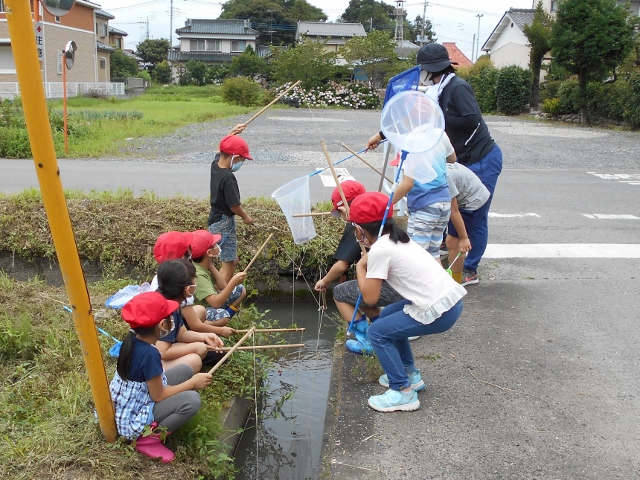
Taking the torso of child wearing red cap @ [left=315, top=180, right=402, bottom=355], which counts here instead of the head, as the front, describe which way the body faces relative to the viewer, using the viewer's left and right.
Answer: facing to the left of the viewer

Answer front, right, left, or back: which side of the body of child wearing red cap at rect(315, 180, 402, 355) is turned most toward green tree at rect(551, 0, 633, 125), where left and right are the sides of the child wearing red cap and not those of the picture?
right

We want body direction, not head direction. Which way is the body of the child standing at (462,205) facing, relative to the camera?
to the viewer's left

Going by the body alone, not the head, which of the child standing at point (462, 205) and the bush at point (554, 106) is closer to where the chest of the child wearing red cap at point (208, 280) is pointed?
the child standing

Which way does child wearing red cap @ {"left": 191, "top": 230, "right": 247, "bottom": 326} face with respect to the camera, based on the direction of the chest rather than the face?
to the viewer's right

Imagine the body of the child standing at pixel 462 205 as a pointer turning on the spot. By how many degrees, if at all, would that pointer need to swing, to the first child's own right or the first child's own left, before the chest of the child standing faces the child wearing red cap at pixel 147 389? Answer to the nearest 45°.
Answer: approximately 45° to the first child's own left

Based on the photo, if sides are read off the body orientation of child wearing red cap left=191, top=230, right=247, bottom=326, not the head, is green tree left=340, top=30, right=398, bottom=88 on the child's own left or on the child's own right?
on the child's own left

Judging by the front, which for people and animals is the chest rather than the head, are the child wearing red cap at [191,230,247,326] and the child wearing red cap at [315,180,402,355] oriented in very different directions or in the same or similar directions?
very different directions

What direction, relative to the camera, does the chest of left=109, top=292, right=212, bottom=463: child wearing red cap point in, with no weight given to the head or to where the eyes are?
to the viewer's right
